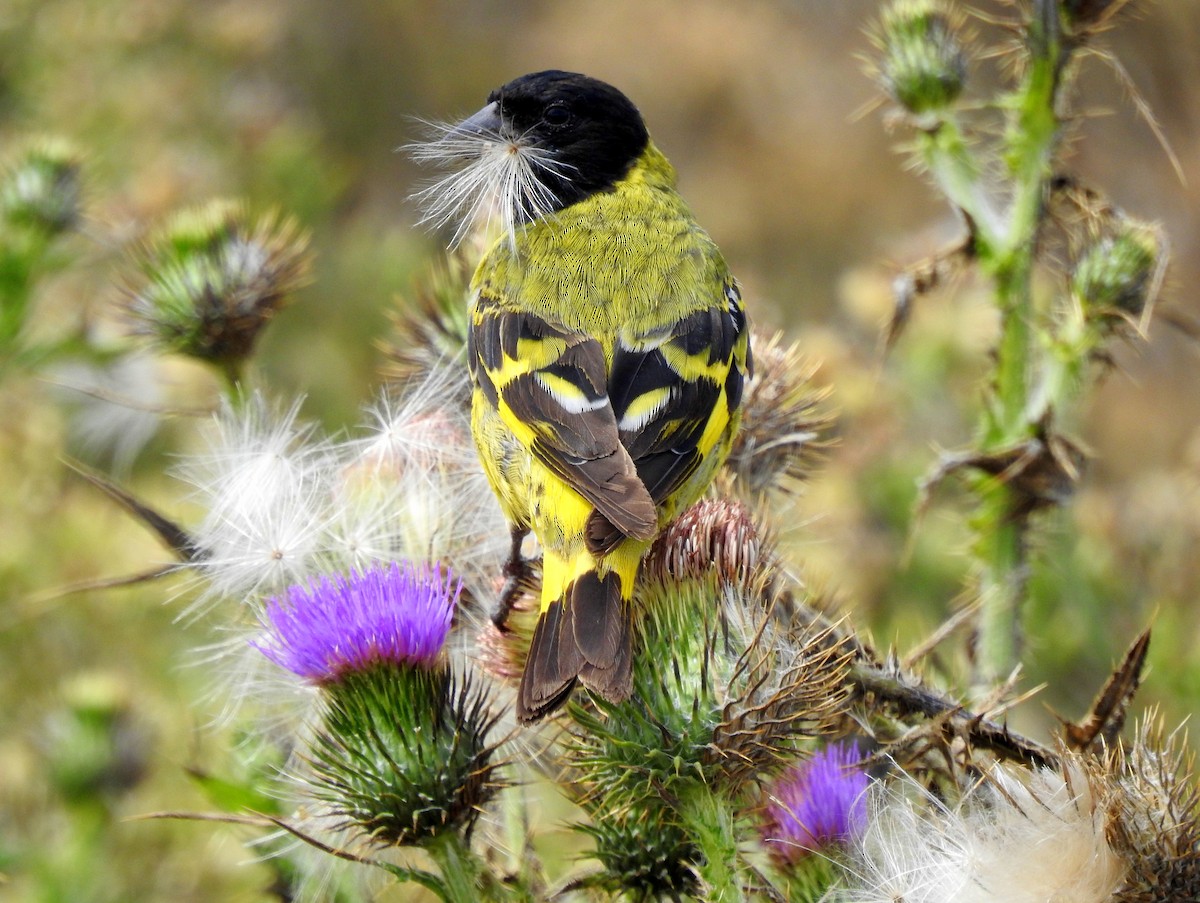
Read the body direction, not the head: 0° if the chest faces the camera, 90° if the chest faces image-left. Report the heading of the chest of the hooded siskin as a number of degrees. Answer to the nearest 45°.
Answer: approximately 180°

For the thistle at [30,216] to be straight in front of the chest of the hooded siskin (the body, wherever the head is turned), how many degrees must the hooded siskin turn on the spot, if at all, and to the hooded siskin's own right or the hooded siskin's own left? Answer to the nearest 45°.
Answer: approximately 45° to the hooded siskin's own left

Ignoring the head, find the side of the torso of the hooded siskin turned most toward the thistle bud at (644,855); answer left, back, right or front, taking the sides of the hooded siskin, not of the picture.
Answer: back
